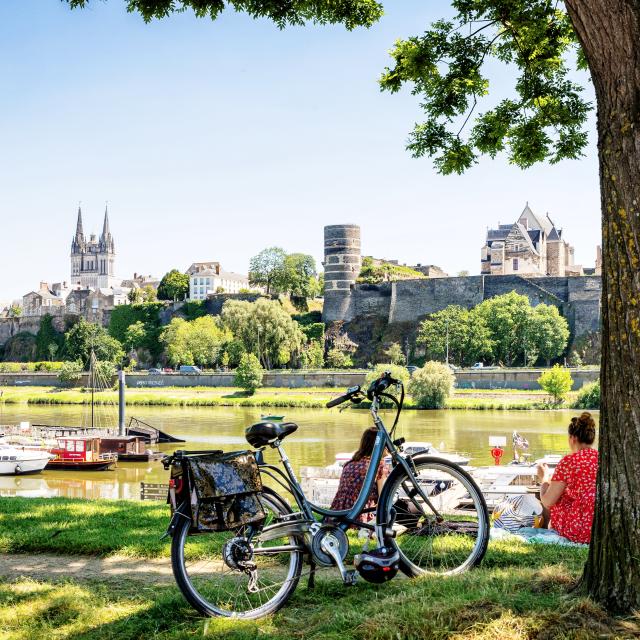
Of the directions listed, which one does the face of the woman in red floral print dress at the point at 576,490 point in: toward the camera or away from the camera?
away from the camera

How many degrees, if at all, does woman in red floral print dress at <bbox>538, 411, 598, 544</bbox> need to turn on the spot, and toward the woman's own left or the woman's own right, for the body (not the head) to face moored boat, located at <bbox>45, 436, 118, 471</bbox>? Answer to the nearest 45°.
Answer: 0° — they already face it

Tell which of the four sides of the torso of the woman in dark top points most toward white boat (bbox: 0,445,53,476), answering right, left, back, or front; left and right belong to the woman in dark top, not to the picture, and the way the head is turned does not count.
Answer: left

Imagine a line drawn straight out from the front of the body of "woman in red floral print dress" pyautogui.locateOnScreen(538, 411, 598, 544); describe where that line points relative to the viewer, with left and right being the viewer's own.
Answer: facing away from the viewer and to the left of the viewer

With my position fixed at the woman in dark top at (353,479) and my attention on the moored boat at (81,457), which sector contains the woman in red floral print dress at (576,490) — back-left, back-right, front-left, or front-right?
back-right

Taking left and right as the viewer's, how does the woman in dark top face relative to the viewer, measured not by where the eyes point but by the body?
facing away from the viewer and to the right of the viewer
